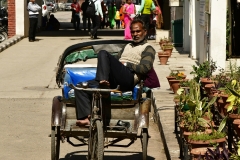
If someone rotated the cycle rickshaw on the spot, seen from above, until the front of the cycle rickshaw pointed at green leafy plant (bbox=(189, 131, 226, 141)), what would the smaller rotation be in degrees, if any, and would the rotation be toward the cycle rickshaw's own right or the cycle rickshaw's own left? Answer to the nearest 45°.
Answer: approximately 45° to the cycle rickshaw's own left

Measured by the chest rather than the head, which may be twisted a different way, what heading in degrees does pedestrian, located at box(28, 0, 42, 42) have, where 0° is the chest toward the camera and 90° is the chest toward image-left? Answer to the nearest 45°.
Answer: approximately 0°

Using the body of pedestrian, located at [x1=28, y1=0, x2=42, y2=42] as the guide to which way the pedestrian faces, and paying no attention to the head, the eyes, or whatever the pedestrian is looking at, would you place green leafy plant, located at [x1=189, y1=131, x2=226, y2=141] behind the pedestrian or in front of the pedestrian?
in front

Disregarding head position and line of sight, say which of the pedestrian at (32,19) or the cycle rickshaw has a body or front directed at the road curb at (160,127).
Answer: the pedestrian

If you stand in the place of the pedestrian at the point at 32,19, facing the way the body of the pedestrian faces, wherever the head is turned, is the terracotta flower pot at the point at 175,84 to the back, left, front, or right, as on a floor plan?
front

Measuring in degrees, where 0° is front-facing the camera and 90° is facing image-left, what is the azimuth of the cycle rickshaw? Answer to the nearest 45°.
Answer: approximately 0°

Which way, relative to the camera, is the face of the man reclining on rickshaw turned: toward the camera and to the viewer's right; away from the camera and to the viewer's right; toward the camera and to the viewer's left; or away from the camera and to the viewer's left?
toward the camera and to the viewer's left

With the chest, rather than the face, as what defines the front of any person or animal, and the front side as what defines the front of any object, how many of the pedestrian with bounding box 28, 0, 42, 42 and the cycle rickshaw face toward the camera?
2

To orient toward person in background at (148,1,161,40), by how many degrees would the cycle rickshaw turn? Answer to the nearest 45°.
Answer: approximately 180°

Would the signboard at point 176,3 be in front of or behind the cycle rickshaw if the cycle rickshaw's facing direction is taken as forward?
behind

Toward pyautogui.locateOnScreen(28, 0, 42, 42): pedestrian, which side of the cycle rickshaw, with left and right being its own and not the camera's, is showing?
back
